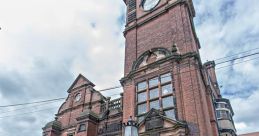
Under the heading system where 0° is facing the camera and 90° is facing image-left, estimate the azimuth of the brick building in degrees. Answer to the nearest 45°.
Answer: approximately 45°
